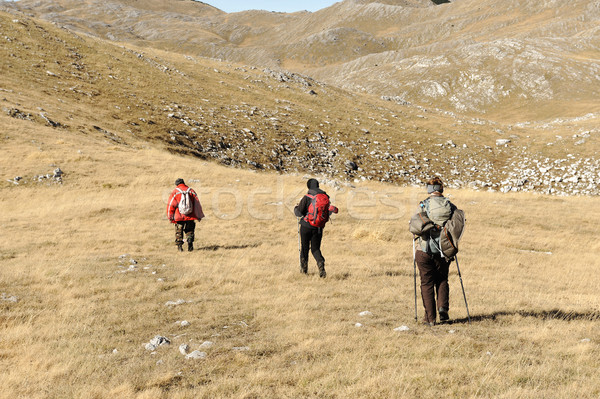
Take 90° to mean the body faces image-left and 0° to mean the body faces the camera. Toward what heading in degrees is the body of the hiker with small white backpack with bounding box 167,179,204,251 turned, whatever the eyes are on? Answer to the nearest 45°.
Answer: approximately 180°

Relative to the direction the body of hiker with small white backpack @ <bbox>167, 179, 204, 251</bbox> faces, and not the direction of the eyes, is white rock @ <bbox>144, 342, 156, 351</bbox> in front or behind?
behind

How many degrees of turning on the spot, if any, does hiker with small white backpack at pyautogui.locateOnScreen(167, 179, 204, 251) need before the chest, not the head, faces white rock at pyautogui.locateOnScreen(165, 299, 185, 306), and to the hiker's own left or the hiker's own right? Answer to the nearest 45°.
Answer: approximately 180°

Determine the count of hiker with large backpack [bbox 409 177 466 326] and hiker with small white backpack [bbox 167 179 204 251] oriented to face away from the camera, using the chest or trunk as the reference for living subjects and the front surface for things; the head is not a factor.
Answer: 2

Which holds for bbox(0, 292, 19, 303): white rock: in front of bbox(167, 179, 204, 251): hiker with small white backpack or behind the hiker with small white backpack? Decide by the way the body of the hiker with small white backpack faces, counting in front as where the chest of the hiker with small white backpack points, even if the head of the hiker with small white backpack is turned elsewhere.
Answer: behind

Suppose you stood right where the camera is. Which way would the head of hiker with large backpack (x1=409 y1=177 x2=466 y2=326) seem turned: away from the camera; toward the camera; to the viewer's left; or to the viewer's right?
away from the camera

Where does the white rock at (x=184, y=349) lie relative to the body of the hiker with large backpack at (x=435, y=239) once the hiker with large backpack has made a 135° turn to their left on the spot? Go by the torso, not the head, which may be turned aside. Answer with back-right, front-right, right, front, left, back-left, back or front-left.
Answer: front

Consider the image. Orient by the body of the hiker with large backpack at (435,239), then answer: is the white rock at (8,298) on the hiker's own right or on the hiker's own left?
on the hiker's own left

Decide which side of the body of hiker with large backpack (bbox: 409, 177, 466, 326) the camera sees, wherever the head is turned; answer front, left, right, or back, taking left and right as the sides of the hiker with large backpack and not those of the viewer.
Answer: back

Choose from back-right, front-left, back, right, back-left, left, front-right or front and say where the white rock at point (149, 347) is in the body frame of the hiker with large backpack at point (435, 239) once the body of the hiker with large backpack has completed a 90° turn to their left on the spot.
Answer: front-left
